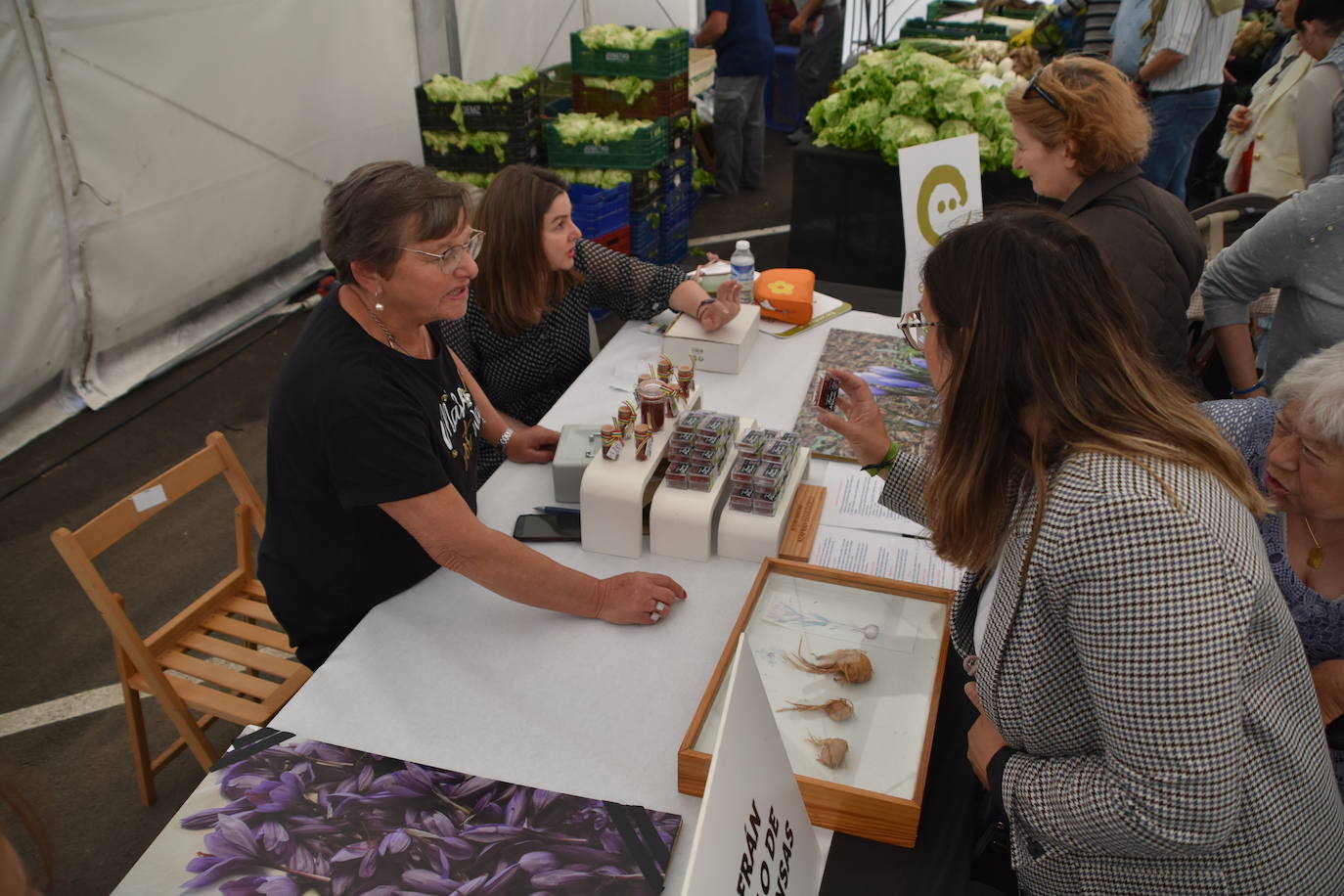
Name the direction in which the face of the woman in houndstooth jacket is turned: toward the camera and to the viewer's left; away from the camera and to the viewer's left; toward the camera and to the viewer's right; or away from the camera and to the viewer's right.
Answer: away from the camera and to the viewer's left

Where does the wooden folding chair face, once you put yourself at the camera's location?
facing the viewer and to the right of the viewer

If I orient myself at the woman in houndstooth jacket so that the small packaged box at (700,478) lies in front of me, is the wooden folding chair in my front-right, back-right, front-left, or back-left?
front-left

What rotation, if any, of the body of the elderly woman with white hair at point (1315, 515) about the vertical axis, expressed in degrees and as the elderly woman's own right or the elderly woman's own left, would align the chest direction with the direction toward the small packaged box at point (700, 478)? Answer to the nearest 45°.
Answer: approximately 45° to the elderly woman's own right

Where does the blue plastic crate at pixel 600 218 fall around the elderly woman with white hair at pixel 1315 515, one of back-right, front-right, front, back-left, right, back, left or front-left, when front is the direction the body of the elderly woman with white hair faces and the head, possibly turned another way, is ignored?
right

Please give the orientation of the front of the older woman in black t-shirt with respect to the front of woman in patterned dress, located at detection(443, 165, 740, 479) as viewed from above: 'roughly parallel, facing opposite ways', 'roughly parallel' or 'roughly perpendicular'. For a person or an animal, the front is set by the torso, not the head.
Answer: roughly parallel

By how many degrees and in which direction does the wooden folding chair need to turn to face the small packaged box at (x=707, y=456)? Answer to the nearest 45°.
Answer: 0° — it already faces it

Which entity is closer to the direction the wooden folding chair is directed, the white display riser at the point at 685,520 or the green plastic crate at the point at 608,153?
the white display riser

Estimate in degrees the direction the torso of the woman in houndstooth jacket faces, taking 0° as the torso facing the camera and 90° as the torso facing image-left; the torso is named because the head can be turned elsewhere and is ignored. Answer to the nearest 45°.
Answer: approximately 90°

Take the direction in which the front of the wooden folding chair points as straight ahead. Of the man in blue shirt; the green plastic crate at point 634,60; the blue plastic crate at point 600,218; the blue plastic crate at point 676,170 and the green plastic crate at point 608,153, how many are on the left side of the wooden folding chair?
5

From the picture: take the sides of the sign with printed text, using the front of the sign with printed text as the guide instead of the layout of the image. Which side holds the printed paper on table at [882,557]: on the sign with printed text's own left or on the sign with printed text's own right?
on the sign with printed text's own left

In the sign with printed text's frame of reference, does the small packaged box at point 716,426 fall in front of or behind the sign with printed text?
behind

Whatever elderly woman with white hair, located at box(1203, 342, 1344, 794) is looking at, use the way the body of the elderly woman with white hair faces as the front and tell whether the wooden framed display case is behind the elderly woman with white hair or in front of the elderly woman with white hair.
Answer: in front

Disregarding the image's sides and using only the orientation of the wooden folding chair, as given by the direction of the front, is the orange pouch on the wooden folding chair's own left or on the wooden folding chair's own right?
on the wooden folding chair's own left

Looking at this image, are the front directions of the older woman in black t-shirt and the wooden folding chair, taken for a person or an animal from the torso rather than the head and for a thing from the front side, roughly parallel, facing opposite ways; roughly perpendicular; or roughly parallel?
roughly parallel

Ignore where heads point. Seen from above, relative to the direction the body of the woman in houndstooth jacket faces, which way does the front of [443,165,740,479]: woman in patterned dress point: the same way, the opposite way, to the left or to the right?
the opposite way

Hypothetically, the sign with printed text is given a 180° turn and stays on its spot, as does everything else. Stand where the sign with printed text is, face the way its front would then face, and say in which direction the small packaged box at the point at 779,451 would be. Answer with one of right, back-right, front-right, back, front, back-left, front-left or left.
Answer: front-right

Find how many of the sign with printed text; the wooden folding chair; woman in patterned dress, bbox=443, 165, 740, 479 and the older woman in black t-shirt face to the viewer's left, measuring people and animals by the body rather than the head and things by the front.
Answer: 0

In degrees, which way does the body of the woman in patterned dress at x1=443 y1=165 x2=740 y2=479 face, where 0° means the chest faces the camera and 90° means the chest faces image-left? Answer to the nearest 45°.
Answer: approximately 315°

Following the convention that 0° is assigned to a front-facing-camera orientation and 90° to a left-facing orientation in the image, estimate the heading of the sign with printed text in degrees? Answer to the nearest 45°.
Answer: approximately 315°

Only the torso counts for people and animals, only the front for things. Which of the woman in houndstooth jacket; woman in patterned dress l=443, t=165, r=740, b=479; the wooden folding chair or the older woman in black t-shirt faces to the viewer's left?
the woman in houndstooth jacket

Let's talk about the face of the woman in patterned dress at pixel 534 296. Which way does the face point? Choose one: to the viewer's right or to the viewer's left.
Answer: to the viewer's right
